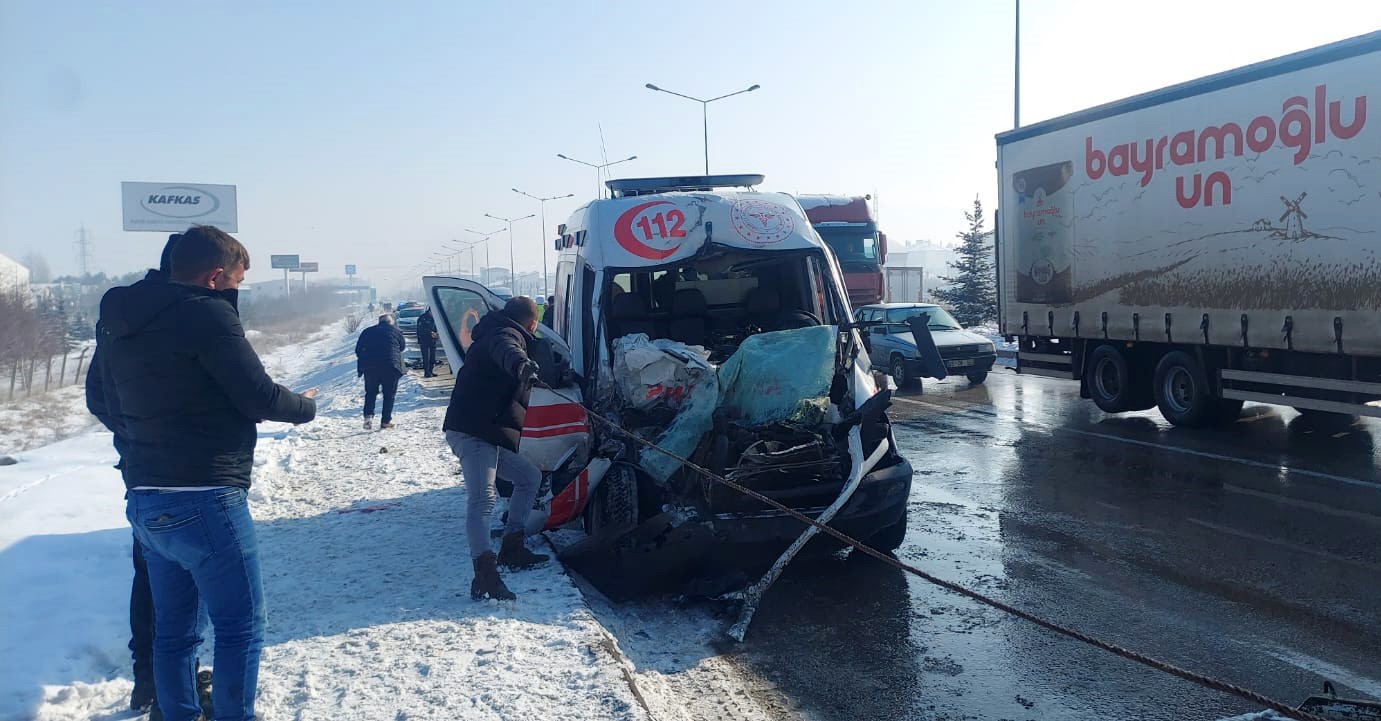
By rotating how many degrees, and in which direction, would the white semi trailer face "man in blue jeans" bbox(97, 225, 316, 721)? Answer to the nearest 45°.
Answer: approximately 45° to its right

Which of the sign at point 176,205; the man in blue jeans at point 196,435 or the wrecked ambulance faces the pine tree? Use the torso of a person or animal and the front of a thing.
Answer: the man in blue jeans

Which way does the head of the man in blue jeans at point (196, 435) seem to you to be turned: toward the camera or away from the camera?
away from the camera

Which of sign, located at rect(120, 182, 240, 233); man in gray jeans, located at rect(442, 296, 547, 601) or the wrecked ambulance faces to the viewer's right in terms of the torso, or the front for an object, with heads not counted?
the man in gray jeans

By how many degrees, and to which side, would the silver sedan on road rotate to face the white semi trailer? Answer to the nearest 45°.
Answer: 0° — it already faces it

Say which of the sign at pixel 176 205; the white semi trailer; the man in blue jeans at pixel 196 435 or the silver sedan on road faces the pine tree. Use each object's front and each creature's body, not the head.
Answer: the man in blue jeans

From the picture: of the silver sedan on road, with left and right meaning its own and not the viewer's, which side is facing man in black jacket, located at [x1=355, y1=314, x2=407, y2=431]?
right

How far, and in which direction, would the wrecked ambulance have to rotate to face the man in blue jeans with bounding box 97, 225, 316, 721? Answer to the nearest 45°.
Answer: approximately 45° to its right

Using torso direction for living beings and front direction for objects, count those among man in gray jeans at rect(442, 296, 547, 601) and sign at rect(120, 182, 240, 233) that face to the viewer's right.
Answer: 1

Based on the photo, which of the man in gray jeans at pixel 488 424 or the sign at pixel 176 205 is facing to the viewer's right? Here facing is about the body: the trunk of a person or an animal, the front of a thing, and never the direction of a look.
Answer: the man in gray jeans

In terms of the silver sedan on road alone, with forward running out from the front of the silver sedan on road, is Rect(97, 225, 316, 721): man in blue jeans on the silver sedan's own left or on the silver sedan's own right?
on the silver sedan's own right

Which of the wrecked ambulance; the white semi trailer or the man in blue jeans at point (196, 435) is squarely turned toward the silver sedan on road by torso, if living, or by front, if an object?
the man in blue jeans

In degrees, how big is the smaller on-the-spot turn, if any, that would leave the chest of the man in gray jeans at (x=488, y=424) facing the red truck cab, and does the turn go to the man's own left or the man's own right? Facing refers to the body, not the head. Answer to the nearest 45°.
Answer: approximately 45° to the man's own left

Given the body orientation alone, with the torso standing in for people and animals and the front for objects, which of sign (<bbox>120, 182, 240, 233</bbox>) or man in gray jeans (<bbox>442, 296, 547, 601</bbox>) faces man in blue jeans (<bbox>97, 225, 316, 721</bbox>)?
the sign

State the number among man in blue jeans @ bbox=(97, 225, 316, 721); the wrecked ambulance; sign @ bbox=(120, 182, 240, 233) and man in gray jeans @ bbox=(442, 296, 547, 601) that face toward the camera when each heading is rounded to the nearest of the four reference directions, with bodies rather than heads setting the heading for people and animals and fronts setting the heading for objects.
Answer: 2

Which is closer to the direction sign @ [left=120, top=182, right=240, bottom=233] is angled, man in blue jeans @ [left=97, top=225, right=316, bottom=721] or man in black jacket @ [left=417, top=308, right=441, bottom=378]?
the man in blue jeans

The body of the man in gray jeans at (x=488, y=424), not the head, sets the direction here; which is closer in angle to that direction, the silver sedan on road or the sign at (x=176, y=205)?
the silver sedan on road

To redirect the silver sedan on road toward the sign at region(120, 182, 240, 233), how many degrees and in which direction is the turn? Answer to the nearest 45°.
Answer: approximately 135° to its right
